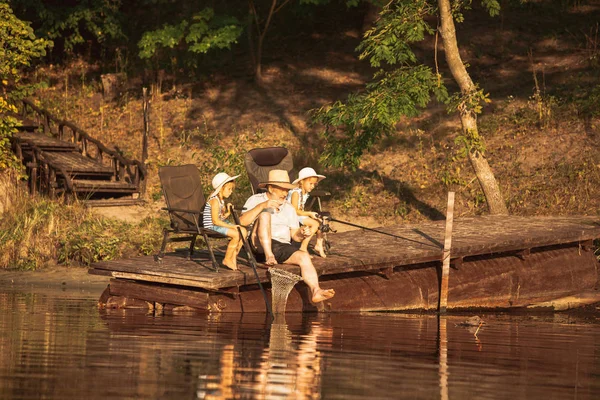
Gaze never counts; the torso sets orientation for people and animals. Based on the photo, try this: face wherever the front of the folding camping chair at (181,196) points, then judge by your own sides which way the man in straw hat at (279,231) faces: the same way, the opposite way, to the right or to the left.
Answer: the same way

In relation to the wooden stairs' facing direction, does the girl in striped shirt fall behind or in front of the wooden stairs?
in front

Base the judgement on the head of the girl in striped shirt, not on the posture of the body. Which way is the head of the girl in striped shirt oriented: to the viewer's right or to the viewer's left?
to the viewer's right

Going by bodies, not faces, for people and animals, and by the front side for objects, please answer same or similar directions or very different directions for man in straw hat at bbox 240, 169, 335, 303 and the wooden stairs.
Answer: same or similar directions

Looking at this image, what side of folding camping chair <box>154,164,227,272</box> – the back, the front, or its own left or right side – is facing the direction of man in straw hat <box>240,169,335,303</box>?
front

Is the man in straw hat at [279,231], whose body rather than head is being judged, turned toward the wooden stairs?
no

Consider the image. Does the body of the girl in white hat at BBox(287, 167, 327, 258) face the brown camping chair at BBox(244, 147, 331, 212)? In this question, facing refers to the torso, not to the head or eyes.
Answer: no

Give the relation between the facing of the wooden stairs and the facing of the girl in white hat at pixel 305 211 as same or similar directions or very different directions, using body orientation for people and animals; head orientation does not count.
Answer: same or similar directions

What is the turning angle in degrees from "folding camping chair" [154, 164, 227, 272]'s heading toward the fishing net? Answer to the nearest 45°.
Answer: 0° — it already faces it

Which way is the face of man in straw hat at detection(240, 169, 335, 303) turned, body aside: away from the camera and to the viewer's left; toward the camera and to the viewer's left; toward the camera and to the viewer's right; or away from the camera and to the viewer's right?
toward the camera and to the viewer's right

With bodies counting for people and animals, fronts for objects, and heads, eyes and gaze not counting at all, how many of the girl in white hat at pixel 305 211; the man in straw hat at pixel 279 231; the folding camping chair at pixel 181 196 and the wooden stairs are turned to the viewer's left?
0

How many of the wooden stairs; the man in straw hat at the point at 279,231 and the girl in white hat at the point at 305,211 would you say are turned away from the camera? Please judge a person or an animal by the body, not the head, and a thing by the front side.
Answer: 0

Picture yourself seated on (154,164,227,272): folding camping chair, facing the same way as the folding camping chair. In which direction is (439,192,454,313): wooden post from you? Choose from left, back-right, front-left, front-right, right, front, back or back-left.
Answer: front-left

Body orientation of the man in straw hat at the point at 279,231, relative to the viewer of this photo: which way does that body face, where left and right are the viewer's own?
facing the viewer and to the right of the viewer
